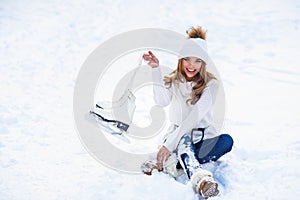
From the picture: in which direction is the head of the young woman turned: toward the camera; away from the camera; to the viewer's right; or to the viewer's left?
toward the camera

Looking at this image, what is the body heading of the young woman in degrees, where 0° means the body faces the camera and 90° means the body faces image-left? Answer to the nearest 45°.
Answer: approximately 0°
